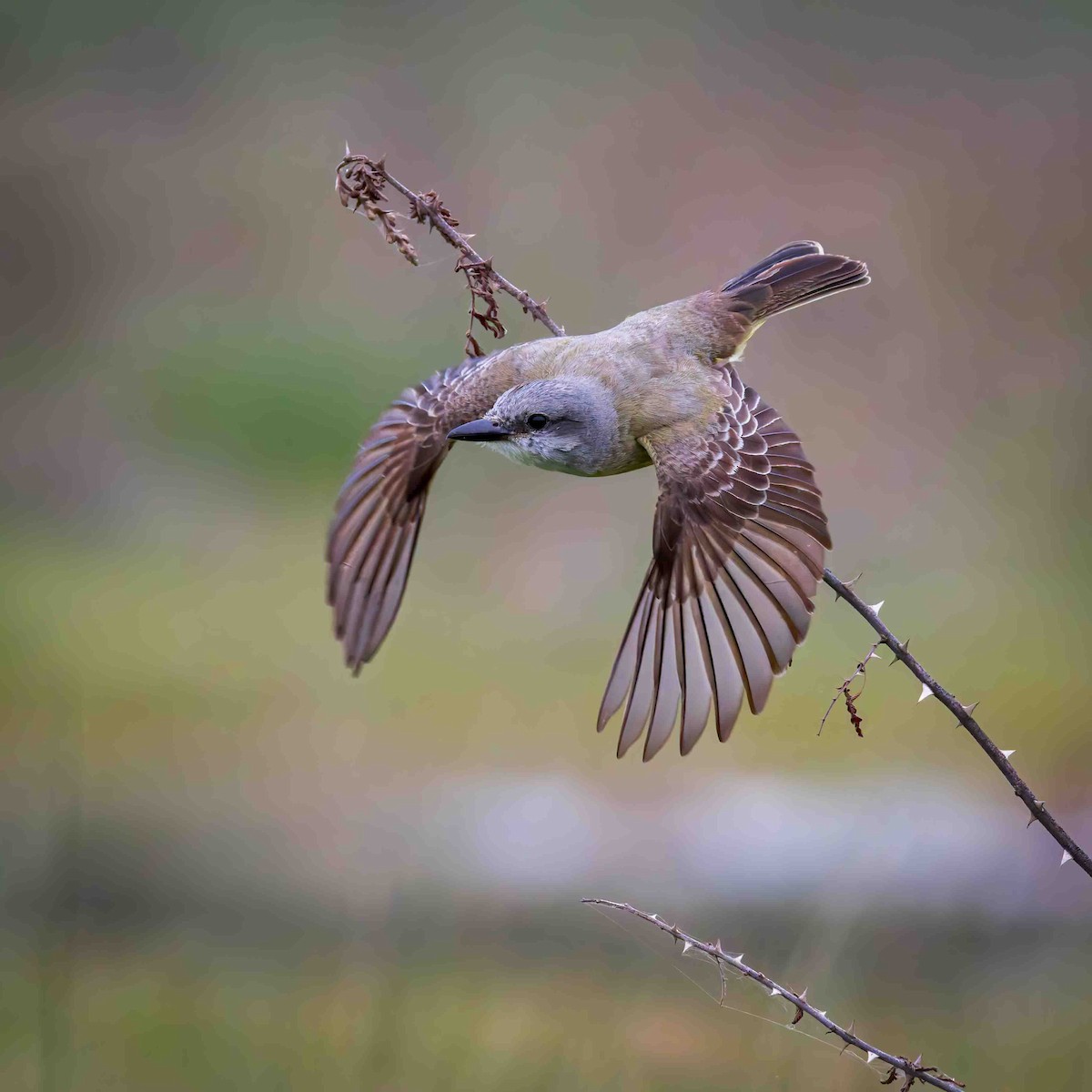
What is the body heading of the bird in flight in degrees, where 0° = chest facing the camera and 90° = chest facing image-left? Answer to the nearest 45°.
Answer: approximately 45°
